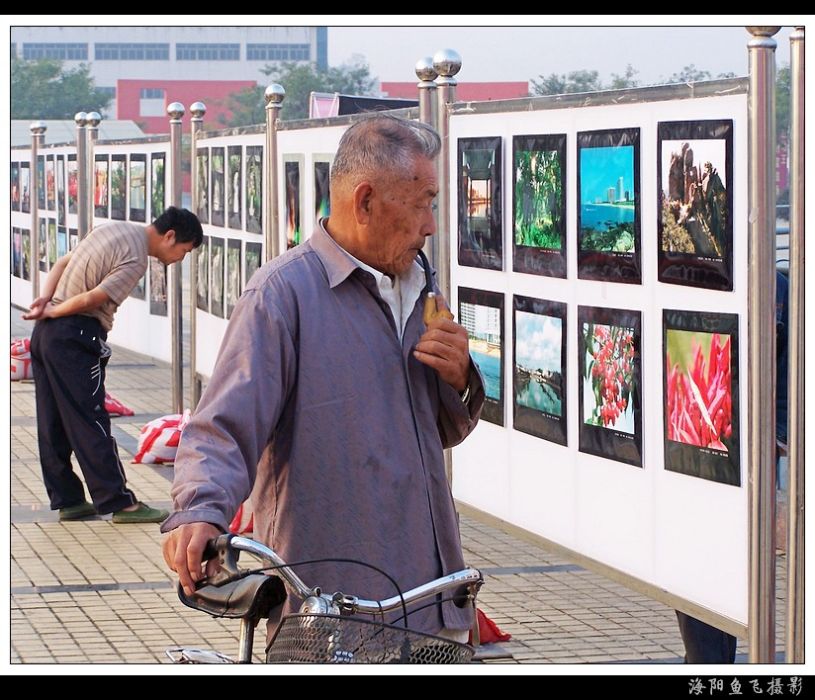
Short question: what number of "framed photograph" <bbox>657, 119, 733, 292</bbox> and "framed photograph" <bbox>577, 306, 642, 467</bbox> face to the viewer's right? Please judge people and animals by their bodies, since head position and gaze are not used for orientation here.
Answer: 0

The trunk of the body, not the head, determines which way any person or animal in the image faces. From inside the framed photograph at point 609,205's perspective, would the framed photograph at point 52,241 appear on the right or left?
on its right

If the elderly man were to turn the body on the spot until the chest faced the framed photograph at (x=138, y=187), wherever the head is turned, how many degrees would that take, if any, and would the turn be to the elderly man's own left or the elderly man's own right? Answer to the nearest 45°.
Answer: approximately 135° to the elderly man's own left

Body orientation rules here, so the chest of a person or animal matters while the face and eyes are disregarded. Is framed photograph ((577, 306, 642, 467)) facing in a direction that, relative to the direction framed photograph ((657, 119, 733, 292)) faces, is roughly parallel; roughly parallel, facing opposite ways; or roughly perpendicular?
roughly parallel

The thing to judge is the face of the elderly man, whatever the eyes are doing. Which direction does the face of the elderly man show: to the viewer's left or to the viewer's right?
to the viewer's right

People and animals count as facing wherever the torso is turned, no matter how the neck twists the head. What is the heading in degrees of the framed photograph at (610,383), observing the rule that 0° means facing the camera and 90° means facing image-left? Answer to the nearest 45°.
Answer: approximately 45°
